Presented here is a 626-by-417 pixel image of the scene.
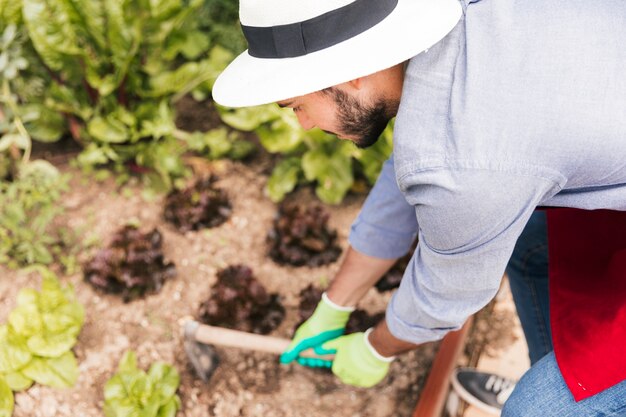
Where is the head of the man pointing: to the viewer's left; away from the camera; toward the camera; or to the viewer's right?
to the viewer's left

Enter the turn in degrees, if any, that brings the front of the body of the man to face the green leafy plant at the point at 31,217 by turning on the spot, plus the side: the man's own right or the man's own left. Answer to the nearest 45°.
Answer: approximately 45° to the man's own right

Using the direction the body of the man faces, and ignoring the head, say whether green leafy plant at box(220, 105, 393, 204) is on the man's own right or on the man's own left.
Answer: on the man's own right

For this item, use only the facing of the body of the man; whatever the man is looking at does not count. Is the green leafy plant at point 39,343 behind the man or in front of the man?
in front

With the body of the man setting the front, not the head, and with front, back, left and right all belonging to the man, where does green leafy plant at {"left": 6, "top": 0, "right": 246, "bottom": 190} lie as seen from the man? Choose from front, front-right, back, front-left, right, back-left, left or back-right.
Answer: front-right

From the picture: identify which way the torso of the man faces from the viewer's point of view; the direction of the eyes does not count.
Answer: to the viewer's left
